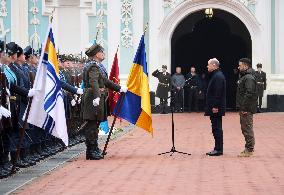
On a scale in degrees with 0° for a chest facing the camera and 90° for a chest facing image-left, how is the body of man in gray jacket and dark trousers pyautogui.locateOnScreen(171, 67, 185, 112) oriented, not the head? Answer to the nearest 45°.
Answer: approximately 0°

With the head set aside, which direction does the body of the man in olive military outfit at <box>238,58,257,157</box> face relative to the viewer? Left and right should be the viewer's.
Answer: facing to the left of the viewer

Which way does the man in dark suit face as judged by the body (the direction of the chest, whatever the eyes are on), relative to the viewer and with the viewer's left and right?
facing to the left of the viewer

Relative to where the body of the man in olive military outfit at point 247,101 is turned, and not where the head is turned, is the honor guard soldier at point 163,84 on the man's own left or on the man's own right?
on the man's own right

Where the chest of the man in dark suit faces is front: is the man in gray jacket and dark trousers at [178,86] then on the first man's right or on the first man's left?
on the first man's right

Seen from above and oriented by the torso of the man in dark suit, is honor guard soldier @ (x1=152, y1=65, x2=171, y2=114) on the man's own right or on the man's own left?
on the man's own right

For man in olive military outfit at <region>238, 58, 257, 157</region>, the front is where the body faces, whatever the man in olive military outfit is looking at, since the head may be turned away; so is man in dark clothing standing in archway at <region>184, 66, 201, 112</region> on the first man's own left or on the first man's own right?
on the first man's own right

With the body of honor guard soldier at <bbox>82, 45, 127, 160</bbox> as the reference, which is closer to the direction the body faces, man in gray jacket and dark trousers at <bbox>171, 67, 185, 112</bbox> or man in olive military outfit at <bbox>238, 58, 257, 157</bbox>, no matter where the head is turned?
the man in olive military outfit

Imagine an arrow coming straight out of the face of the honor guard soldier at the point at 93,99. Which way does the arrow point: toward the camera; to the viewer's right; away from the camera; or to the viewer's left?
to the viewer's right

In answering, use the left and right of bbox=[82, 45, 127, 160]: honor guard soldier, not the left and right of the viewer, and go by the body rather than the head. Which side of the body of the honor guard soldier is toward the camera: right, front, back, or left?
right
